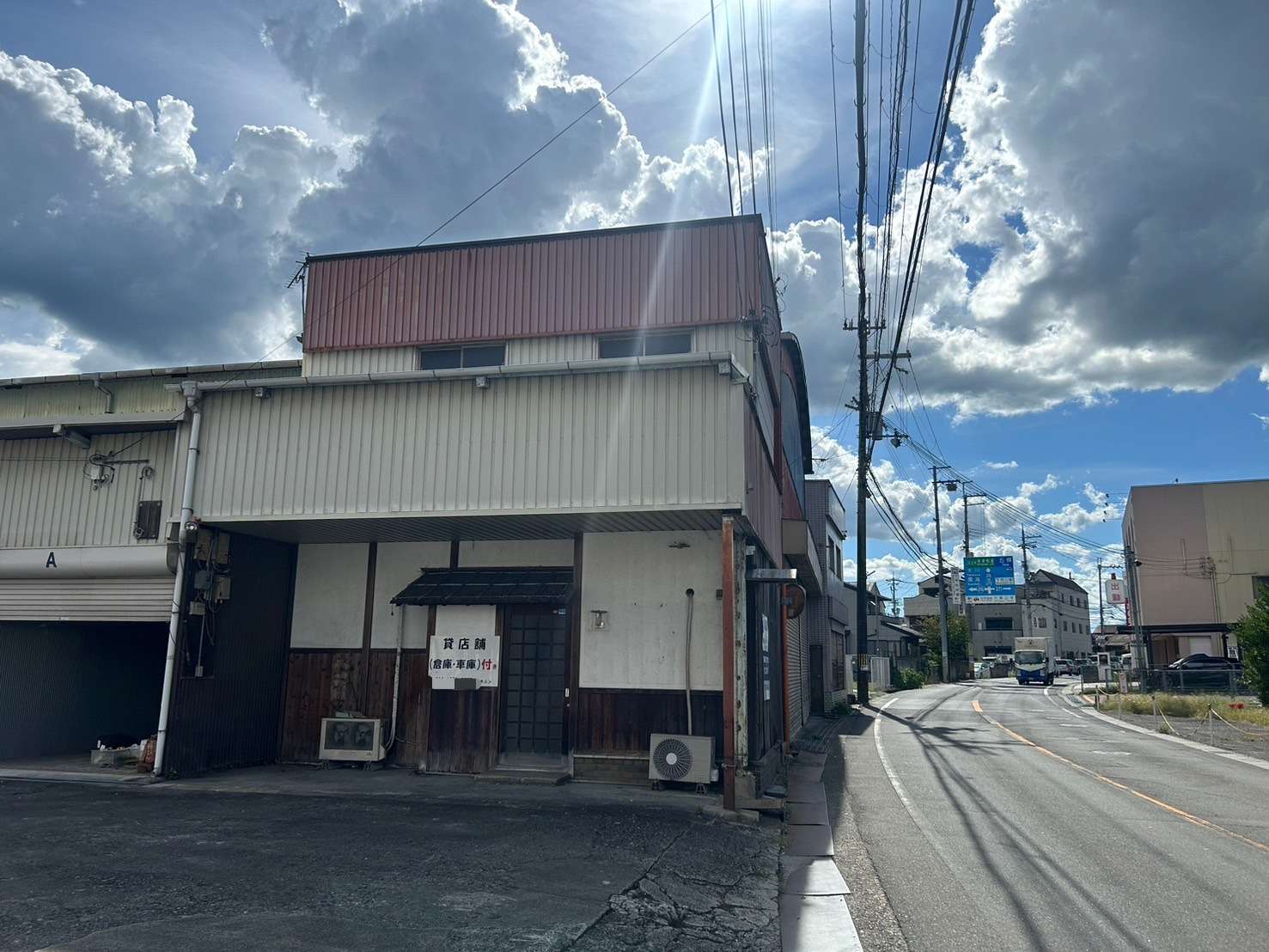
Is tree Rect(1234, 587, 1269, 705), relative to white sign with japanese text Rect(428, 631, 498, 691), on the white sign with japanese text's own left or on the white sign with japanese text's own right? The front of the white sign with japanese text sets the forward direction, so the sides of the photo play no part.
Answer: on the white sign with japanese text's own left

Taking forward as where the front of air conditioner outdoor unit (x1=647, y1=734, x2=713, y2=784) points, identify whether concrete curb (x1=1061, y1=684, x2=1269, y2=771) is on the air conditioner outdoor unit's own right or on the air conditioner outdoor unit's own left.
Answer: on the air conditioner outdoor unit's own left

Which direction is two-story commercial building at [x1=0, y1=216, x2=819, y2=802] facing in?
toward the camera

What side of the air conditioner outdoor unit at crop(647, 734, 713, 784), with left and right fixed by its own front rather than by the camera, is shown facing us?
front

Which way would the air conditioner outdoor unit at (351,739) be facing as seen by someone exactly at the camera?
facing the viewer

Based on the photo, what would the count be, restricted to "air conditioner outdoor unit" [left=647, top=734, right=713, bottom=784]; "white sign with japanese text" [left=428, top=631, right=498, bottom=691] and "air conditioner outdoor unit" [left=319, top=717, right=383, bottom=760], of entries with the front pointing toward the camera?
3

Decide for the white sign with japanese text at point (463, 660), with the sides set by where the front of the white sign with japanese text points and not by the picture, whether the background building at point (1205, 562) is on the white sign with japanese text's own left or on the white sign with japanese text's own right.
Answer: on the white sign with japanese text's own left

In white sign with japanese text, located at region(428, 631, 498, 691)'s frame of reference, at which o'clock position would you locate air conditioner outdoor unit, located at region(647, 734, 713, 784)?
The air conditioner outdoor unit is roughly at 10 o'clock from the white sign with japanese text.

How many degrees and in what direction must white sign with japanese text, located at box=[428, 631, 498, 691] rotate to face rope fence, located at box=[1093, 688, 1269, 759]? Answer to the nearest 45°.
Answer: approximately 135° to its left

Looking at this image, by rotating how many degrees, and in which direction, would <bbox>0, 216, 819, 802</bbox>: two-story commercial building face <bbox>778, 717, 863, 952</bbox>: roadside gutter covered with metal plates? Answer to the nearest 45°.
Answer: approximately 45° to its left

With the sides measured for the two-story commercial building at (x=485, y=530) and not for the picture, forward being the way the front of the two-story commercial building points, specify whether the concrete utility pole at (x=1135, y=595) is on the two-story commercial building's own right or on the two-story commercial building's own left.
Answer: on the two-story commercial building's own left
